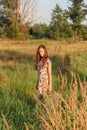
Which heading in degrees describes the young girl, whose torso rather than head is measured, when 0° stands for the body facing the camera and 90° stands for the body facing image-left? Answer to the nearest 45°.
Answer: approximately 45°
